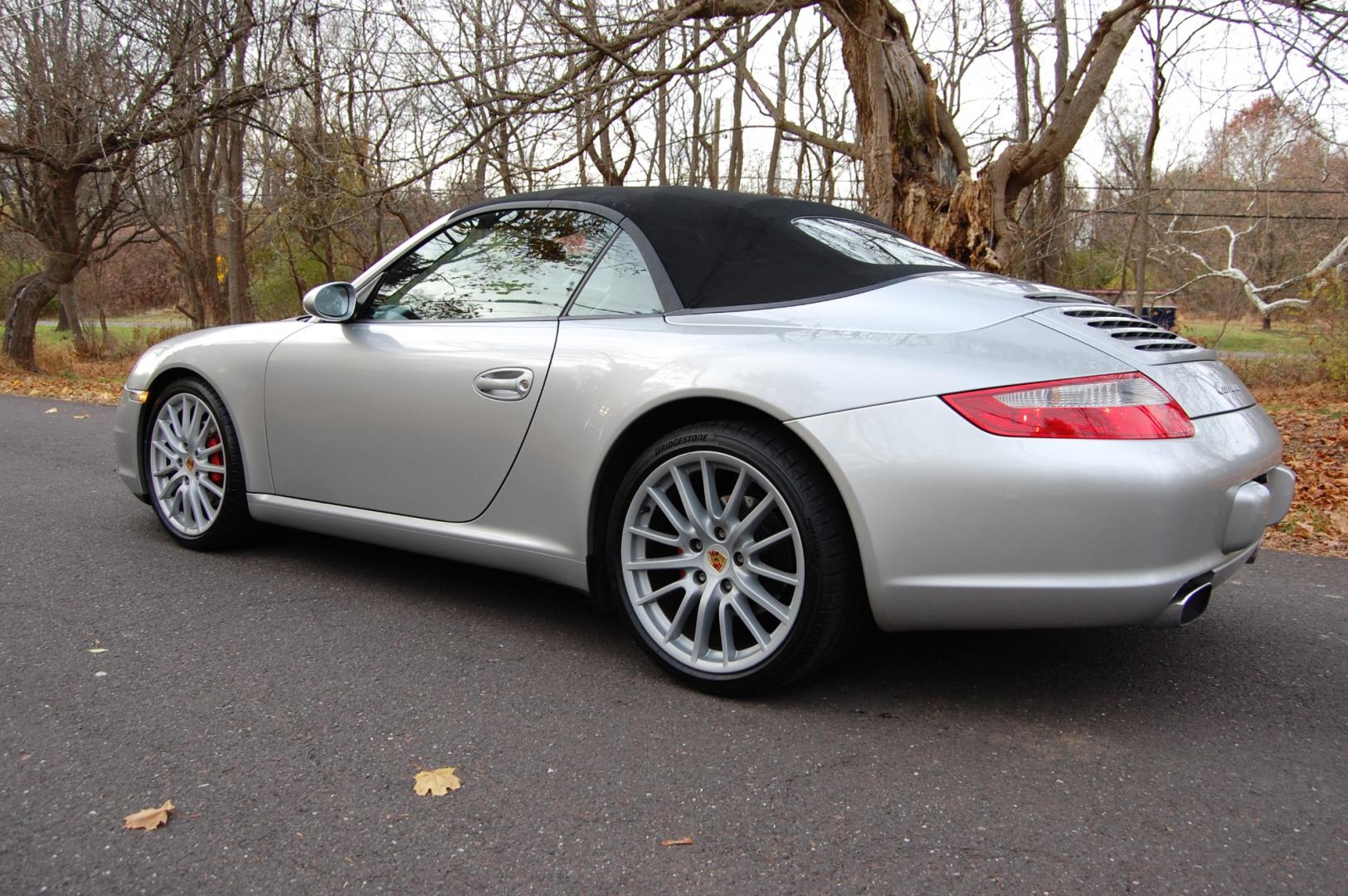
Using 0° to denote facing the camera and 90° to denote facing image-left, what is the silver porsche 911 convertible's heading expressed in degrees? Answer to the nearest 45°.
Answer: approximately 135°

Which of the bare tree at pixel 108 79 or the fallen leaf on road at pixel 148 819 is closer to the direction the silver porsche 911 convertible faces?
the bare tree

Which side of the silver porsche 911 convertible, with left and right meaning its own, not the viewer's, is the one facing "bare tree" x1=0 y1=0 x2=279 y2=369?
front

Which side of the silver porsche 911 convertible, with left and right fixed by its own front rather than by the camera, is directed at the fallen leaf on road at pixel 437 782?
left
